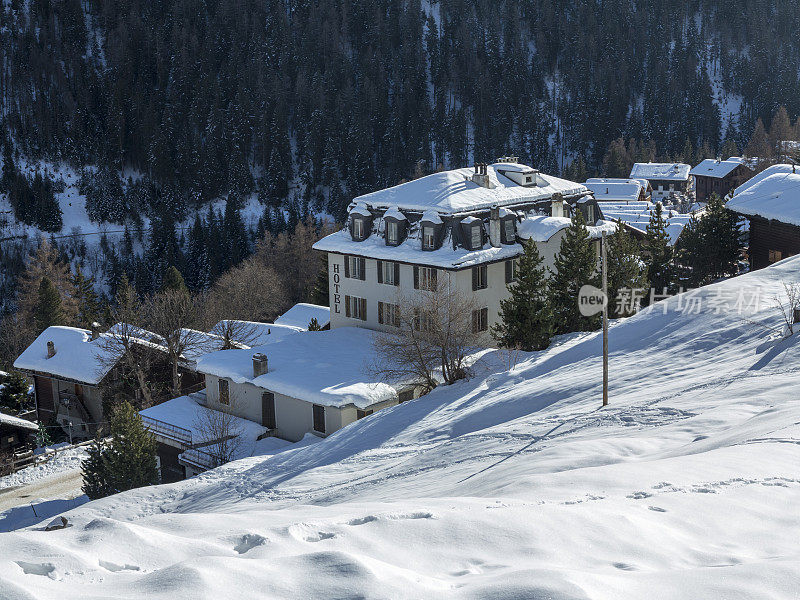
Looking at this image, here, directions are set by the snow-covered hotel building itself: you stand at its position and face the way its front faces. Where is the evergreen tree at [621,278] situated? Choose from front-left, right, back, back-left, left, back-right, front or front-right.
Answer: left

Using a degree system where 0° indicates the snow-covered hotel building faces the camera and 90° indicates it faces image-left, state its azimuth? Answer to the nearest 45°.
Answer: approximately 45°

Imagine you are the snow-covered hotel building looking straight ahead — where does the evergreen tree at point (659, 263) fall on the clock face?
The evergreen tree is roughly at 7 o'clock from the snow-covered hotel building.

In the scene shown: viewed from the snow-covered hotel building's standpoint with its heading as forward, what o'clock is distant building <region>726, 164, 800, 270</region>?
The distant building is roughly at 7 o'clock from the snow-covered hotel building.

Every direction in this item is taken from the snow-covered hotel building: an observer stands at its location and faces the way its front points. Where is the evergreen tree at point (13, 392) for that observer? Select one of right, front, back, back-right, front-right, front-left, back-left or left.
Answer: front-right

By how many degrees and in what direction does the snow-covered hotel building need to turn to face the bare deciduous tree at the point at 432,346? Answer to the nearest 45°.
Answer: approximately 45° to its left

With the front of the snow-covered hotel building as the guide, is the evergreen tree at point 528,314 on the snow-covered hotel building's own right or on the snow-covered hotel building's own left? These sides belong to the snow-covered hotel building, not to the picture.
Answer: on the snow-covered hotel building's own left

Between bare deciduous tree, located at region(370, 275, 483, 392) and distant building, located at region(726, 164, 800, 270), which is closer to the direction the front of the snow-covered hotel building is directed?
the bare deciduous tree

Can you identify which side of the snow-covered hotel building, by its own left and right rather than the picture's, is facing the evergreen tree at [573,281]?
left

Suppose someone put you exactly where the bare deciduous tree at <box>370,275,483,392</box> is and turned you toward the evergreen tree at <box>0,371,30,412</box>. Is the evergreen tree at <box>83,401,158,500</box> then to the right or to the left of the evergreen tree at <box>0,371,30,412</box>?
left

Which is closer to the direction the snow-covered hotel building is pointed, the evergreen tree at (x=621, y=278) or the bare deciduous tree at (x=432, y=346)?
the bare deciduous tree

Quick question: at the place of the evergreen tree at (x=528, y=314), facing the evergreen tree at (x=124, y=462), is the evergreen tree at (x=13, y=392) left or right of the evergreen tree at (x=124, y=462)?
right

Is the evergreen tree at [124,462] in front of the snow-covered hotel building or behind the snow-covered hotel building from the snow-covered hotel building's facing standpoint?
in front
